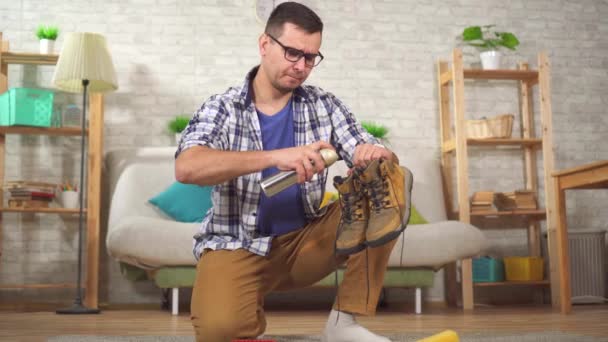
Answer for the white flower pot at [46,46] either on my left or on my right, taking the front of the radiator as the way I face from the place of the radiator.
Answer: on my right

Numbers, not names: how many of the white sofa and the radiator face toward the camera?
2

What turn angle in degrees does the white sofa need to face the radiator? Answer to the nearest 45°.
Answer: approximately 90° to its left

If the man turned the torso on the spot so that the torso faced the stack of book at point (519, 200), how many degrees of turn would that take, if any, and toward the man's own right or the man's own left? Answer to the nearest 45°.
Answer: approximately 90° to the man's own left

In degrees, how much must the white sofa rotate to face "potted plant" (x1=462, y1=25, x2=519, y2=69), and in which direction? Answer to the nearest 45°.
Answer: approximately 90° to its left

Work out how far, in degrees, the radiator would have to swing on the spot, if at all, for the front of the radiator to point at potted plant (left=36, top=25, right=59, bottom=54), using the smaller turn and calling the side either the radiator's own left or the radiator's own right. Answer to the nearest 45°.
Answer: approximately 45° to the radiator's own right

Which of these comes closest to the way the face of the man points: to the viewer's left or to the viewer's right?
to the viewer's right

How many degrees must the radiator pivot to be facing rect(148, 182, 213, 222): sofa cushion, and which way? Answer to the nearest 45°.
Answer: approximately 45° to its right

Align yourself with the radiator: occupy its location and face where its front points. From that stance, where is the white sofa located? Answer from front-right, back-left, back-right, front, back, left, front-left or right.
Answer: front-right
